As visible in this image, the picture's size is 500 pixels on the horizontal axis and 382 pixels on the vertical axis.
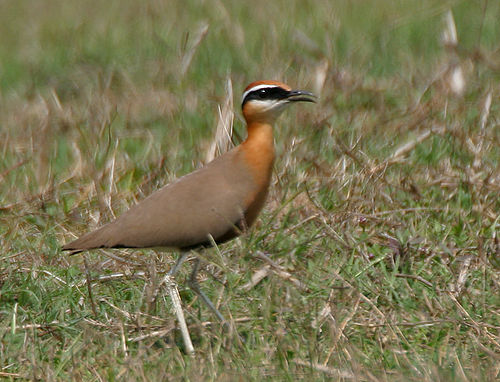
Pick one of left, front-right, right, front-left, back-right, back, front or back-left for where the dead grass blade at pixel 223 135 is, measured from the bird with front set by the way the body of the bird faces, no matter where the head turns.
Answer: left

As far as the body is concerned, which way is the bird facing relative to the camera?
to the viewer's right
